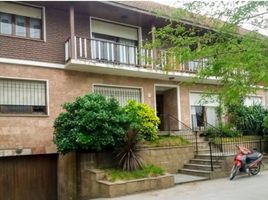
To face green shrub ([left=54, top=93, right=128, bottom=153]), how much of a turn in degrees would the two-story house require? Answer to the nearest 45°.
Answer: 0° — it already faces it

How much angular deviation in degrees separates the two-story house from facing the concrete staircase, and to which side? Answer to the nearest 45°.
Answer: approximately 45° to its left

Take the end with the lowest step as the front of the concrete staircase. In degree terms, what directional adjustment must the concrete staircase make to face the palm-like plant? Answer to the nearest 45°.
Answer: approximately 45° to its right

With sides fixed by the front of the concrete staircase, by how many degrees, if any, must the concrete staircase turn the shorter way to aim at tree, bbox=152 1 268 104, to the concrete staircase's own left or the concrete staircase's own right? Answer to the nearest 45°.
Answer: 0° — it already faces it

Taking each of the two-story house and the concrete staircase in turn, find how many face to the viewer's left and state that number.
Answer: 0

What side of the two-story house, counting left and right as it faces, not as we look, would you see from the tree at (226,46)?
front

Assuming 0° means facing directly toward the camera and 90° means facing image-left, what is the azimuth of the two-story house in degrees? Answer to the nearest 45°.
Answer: approximately 315°

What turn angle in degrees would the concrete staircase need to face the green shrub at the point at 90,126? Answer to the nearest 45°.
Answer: approximately 45° to its right

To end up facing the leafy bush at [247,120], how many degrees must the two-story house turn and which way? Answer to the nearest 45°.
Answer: approximately 90° to its left

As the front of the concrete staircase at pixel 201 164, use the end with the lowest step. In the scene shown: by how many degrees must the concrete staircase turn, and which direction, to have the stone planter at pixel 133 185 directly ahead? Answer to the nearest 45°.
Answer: approximately 45° to its right
